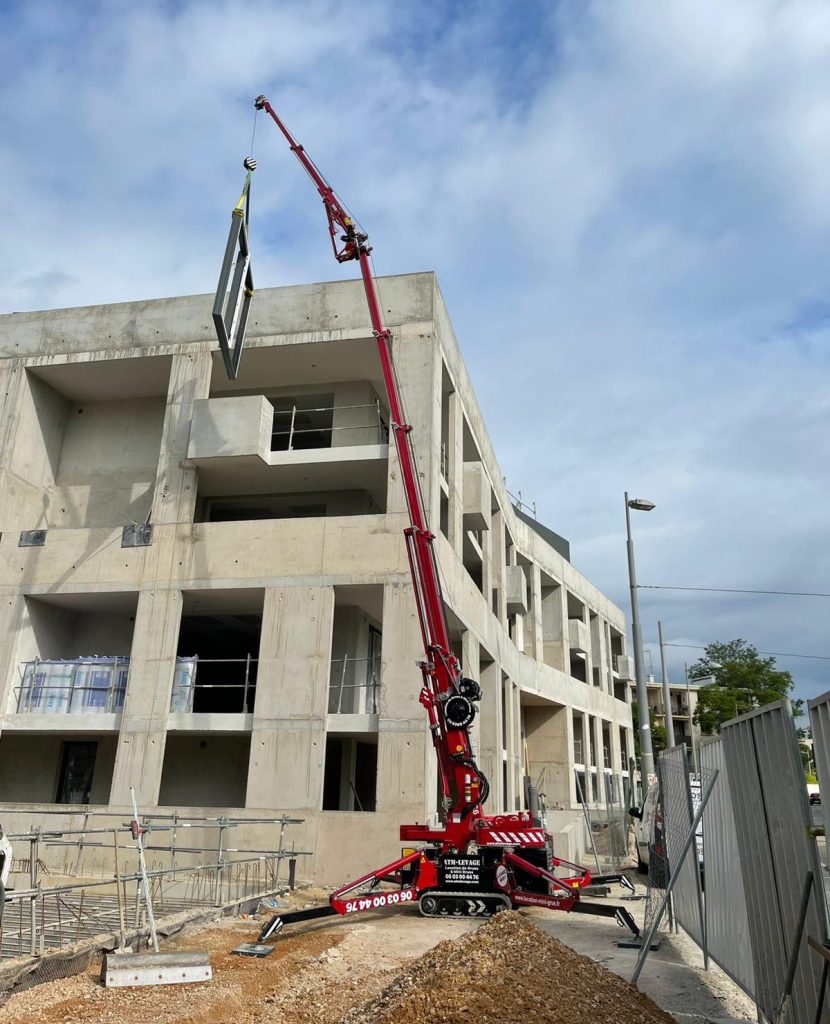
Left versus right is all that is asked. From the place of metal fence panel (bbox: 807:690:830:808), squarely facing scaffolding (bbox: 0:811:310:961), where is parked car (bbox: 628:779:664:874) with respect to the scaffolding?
right

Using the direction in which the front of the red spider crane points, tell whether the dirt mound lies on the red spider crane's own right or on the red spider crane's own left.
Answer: on the red spider crane's own left

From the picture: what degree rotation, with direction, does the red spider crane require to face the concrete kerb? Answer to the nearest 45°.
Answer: approximately 45° to its left

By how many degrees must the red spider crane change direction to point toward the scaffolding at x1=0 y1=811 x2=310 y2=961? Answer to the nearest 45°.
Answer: approximately 45° to its right

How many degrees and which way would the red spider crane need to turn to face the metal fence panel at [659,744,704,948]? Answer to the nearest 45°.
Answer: approximately 135° to its left

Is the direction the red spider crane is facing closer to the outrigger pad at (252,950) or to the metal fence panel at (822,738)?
the outrigger pad

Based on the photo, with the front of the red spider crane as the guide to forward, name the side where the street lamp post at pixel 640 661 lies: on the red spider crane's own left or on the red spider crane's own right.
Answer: on the red spider crane's own right

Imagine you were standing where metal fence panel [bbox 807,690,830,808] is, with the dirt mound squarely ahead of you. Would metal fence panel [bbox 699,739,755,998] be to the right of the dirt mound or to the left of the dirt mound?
right

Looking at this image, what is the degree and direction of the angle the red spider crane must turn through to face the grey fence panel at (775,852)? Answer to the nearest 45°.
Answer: approximately 90° to its left

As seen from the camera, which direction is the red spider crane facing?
to the viewer's left
